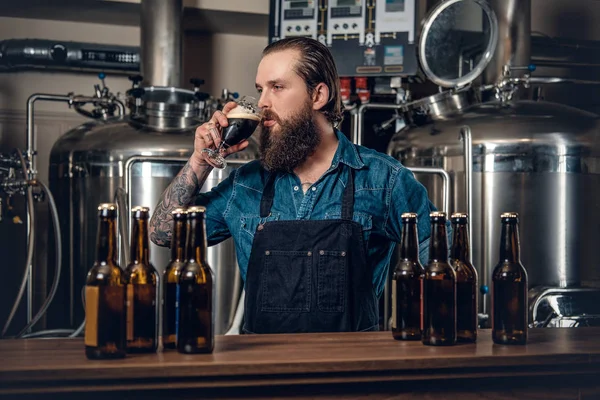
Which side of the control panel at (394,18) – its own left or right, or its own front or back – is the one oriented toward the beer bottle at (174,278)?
front

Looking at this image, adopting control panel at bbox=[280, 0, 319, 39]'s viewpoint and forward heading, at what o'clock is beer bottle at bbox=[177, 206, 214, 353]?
The beer bottle is roughly at 12 o'clock from the control panel.

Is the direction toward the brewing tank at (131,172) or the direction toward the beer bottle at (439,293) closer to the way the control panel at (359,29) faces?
the beer bottle

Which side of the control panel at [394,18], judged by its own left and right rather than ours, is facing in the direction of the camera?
front

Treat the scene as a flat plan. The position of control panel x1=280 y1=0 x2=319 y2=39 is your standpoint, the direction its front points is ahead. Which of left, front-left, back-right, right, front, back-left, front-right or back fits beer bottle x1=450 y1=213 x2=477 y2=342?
front

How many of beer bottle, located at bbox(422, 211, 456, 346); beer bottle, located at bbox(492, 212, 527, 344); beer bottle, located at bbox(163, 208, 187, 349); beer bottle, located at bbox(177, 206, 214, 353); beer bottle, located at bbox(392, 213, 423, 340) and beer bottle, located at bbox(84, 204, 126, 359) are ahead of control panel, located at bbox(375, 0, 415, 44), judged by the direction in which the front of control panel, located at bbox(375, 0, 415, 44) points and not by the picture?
6

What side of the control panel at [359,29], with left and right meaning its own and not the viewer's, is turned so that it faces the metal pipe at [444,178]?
front

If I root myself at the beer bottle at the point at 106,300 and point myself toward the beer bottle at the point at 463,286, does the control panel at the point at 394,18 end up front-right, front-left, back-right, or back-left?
front-left

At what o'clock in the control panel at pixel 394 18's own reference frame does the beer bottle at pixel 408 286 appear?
The beer bottle is roughly at 12 o'clock from the control panel.

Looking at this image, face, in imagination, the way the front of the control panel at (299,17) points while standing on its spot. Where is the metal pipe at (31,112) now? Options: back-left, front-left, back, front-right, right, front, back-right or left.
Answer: right

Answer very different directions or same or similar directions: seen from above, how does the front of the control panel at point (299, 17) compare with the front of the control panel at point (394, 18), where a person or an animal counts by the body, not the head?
same or similar directions

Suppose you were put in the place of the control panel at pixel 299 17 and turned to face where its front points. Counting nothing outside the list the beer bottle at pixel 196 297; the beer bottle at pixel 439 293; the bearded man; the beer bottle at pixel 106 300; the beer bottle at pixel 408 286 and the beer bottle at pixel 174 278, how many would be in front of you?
6

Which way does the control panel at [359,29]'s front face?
toward the camera

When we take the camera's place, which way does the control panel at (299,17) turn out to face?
facing the viewer

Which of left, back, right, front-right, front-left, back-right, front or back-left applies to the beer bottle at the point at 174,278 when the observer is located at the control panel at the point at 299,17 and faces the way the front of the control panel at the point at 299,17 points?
front

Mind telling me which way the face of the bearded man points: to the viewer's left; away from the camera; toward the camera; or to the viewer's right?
to the viewer's left

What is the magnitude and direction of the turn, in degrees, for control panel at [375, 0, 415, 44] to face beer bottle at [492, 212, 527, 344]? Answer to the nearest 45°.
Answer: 0° — it already faces it

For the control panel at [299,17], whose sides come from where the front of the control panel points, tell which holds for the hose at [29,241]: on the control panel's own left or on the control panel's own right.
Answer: on the control panel's own right

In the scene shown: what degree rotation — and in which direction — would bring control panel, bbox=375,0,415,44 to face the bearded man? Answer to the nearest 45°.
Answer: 0° — it already faces them

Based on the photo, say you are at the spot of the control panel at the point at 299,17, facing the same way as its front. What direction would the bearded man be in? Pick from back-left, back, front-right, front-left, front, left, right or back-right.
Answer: front
